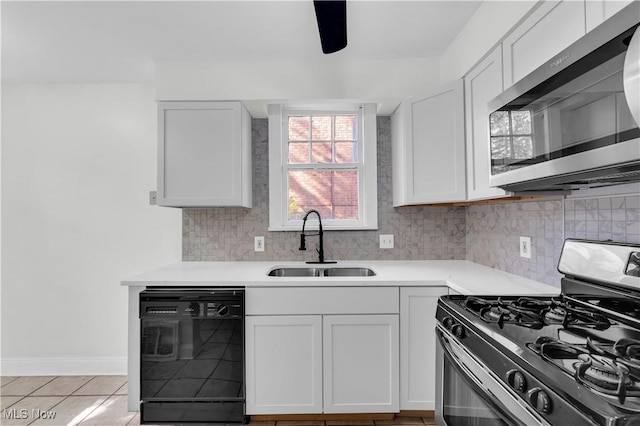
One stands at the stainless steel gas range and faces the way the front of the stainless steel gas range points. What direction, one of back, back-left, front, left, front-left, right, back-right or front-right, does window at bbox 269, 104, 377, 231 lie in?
right

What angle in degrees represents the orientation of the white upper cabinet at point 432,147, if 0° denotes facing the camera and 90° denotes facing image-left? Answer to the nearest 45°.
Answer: approximately 45°

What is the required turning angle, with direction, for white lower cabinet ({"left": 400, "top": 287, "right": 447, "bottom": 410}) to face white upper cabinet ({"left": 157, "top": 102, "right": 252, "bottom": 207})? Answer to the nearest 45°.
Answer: approximately 90° to its right

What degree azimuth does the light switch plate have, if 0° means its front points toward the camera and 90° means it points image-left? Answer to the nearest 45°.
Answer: approximately 0°

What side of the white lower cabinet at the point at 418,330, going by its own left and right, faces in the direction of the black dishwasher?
right

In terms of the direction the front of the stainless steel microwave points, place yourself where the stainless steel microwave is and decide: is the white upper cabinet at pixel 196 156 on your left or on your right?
on your right

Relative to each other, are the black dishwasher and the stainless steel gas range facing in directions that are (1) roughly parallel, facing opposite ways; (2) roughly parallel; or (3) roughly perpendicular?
roughly perpendicular

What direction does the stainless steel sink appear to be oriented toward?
toward the camera

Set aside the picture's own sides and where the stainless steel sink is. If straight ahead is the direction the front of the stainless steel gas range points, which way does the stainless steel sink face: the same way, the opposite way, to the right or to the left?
to the left

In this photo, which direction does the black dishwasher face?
toward the camera

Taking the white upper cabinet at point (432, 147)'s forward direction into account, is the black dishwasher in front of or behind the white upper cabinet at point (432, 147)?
in front

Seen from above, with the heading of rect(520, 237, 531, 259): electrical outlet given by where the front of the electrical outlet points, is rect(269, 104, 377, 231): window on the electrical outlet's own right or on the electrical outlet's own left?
on the electrical outlet's own right

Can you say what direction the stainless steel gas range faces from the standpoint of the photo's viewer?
facing the viewer and to the left of the viewer

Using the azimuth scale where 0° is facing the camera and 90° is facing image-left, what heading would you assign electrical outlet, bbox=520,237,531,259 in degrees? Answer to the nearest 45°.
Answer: approximately 45°

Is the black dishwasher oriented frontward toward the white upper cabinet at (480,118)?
no
